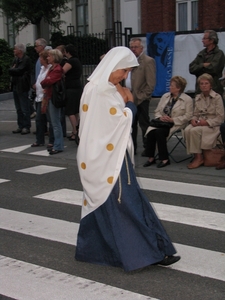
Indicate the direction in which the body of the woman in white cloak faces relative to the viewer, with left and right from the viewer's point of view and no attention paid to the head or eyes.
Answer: facing to the right of the viewer

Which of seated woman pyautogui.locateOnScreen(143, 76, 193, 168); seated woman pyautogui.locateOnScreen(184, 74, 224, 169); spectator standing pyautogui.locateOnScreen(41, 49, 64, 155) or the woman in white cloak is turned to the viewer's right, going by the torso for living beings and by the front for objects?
the woman in white cloak

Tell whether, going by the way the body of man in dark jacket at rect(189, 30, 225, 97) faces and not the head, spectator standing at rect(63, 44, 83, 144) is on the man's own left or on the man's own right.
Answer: on the man's own right

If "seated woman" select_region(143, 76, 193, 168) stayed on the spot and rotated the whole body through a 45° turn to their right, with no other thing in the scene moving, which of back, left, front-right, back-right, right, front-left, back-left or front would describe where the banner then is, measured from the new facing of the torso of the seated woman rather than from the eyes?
right

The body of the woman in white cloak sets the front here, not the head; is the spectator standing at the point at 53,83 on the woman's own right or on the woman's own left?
on the woman's own left

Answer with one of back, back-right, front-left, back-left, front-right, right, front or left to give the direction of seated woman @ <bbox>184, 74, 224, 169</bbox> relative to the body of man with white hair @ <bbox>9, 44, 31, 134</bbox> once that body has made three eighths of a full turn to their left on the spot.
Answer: front

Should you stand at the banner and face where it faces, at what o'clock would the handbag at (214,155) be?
The handbag is roughly at 12 o'clock from the banner.

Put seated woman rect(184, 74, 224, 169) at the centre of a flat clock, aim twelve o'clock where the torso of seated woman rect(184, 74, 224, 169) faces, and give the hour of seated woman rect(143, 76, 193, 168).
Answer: seated woman rect(143, 76, 193, 168) is roughly at 2 o'clock from seated woman rect(184, 74, 224, 169).

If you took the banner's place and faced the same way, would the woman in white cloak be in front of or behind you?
in front

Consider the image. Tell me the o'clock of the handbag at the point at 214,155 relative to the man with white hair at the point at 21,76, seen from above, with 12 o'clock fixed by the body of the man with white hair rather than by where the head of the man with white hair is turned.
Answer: The handbag is roughly at 8 o'clock from the man with white hair.

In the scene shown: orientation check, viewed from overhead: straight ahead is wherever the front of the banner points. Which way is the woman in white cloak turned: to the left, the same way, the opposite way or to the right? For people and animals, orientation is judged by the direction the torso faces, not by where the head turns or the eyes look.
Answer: to the left

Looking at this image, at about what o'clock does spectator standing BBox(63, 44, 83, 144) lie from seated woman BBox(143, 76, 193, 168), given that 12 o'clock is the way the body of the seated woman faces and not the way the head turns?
The spectator standing is roughly at 3 o'clock from the seated woman.

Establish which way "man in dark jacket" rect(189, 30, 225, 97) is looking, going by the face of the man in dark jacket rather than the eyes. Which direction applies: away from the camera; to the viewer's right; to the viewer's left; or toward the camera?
to the viewer's left
